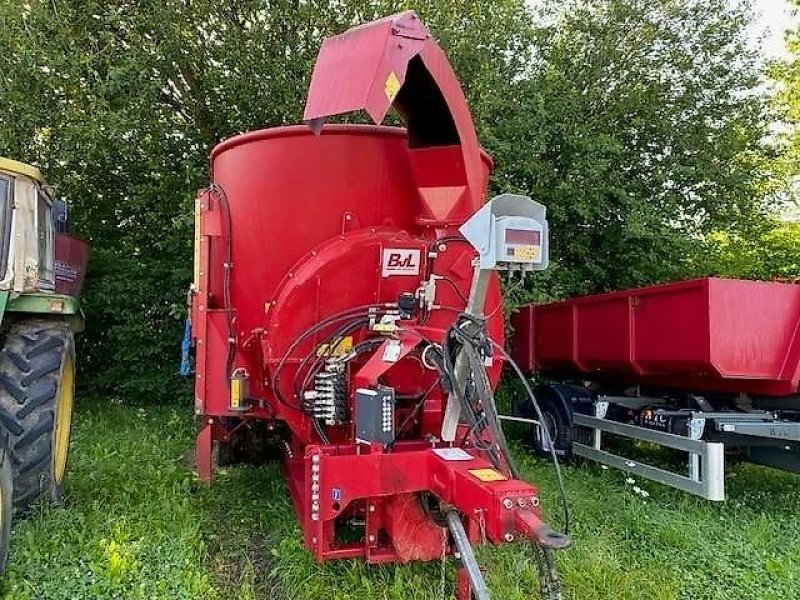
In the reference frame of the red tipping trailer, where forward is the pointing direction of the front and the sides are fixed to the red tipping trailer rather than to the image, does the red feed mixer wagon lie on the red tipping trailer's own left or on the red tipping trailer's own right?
on the red tipping trailer's own right

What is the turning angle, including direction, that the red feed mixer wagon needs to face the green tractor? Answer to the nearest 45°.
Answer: approximately 135° to its right

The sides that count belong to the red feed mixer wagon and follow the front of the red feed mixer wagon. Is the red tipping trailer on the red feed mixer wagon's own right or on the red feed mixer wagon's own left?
on the red feed mixer wagon's own left

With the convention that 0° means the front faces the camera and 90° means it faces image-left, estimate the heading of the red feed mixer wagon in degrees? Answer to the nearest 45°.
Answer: approximately 315°
